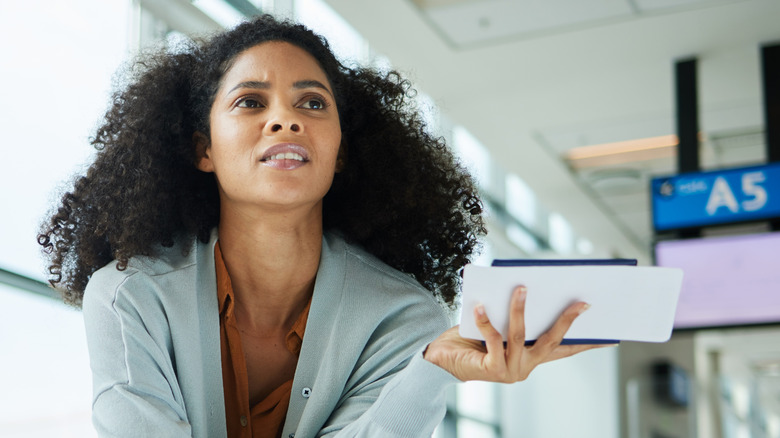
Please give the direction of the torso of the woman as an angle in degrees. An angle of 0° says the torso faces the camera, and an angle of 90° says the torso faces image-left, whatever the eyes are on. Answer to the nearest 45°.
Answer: approximately 0°

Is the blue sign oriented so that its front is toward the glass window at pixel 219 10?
yes

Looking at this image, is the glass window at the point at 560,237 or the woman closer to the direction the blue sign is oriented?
the woman

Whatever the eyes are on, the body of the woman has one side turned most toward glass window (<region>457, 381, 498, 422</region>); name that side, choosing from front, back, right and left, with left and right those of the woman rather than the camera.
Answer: back

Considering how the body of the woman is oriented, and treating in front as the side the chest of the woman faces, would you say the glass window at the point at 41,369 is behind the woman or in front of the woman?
behind

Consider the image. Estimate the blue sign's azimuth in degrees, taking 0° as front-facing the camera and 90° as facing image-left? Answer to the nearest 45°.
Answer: approximately 45°

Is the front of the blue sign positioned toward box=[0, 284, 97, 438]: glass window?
yes

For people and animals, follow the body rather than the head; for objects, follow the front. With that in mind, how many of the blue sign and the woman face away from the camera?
0

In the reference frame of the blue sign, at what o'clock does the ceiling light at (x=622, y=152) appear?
The ceiling light is roughly at 4 o'clock from the blue sign.

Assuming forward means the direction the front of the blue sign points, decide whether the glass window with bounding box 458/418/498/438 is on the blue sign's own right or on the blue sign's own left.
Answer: on the blue sign's own right
